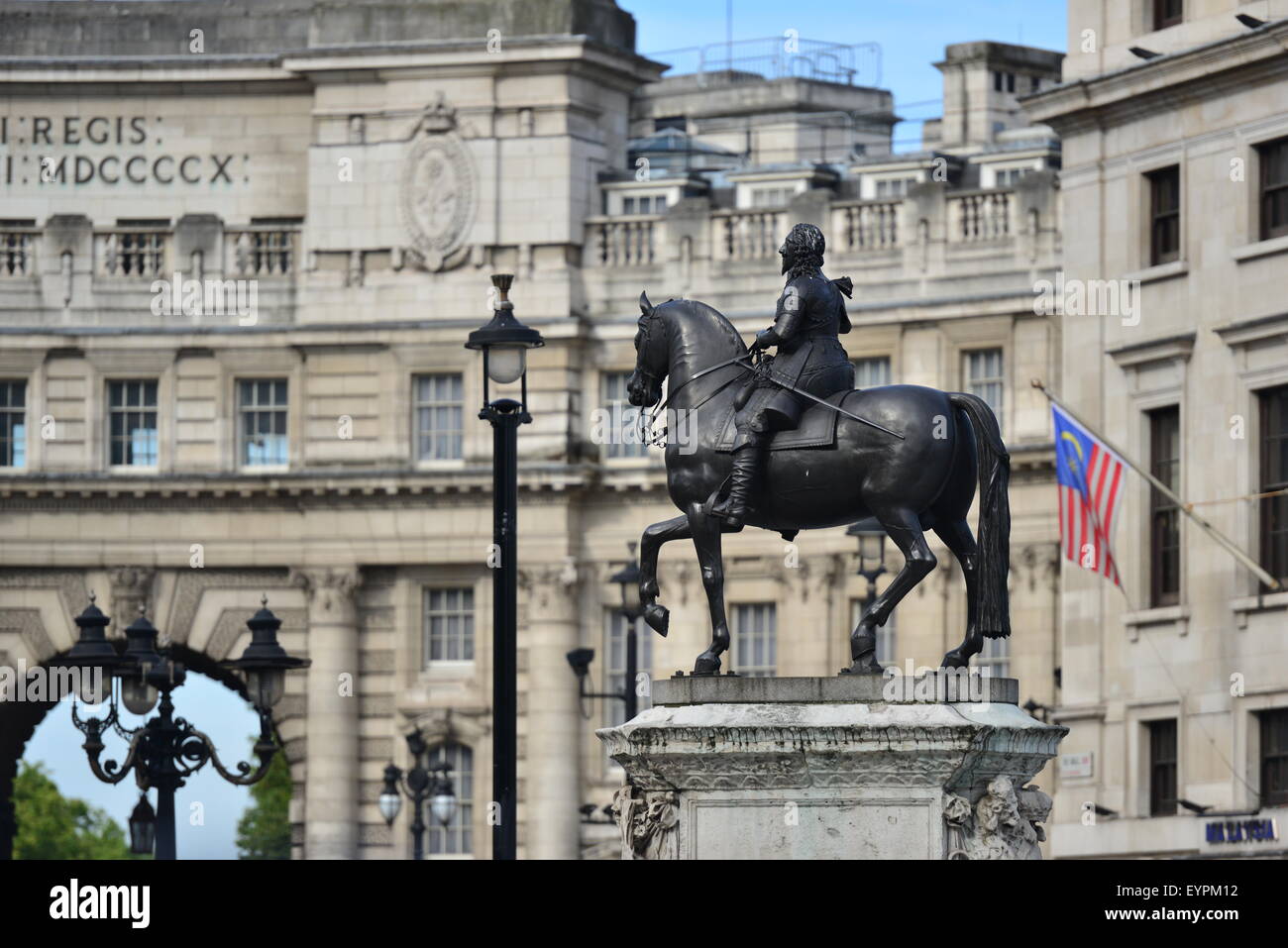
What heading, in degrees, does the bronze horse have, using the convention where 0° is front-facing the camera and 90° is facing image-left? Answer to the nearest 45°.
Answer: approximately 90°

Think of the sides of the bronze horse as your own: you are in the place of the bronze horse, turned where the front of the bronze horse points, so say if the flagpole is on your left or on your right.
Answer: on your right

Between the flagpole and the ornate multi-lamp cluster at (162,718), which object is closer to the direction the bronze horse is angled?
the ornate multi-lamp cluster

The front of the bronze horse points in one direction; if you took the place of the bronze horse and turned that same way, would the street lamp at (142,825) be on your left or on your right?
on your right

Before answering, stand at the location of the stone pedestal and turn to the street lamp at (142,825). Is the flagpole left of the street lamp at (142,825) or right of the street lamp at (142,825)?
right

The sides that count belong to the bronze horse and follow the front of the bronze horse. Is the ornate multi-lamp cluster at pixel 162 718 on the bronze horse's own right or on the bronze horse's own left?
on the bronze horse's own right

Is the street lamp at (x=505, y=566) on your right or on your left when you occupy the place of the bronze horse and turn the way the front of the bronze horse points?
on your right
